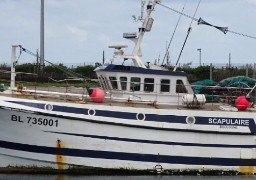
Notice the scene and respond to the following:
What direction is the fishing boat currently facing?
to the viewer's left
